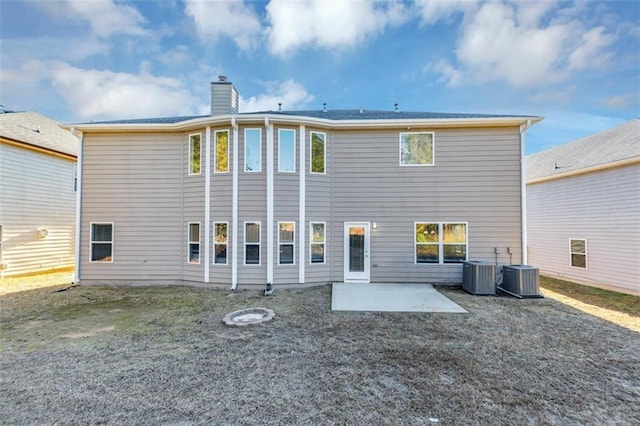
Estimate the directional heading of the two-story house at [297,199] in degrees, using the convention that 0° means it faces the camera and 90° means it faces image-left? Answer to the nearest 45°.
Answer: approximately 180°

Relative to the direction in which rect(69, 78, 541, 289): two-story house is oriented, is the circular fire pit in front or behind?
behind

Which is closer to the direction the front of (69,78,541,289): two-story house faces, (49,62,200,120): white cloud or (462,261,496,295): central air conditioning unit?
the white cloud

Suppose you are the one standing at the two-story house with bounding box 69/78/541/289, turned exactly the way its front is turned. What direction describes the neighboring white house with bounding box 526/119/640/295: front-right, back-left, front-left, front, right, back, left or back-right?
right

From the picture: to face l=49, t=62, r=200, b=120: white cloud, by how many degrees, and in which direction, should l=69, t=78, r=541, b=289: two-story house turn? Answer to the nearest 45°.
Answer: approximately 45° to its left
